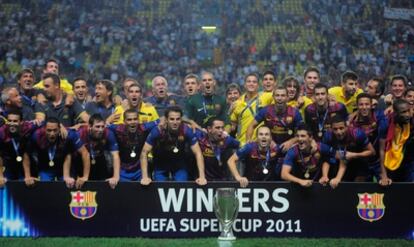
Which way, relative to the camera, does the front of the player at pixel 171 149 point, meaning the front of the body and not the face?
toward the camera

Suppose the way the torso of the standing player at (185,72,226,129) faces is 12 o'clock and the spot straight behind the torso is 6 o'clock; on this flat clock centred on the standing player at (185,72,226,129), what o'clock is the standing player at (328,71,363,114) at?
the standing player at (328,71,363,114) is roughly at 9 o'clock from the standing player at (185,72,226,129).

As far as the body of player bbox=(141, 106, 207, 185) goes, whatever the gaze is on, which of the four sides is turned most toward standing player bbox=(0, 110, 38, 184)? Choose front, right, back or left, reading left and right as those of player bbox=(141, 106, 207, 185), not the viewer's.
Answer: right

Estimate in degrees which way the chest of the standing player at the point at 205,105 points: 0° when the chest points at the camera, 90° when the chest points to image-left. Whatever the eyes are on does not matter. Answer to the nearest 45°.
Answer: approximately 0°

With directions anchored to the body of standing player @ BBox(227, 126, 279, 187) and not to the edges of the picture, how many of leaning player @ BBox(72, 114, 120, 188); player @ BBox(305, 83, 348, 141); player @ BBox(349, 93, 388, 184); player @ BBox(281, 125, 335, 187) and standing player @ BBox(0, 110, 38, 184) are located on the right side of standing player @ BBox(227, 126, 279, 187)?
2

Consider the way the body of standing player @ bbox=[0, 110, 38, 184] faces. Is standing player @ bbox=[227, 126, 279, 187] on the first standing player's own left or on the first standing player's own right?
on the first standing player's own left

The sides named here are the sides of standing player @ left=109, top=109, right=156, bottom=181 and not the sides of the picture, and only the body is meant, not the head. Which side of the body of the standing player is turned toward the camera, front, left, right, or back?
front

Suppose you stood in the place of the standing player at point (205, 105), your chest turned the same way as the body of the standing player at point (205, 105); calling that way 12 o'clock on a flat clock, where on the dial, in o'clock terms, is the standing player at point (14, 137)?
the standing player at point (14, 137) is roughly at 2 o'clock from the standing player at point (205, 105).

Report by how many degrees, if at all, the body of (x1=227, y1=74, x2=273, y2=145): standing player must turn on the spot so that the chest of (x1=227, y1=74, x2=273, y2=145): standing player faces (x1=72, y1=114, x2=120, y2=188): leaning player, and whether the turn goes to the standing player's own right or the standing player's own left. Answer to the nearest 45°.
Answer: approximately 45° to the standing player's own right

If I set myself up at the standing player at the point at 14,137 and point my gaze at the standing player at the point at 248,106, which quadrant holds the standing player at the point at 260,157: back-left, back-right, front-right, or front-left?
front-right

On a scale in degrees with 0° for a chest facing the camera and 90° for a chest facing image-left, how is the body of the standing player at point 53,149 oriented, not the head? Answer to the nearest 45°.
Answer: approximately 0°

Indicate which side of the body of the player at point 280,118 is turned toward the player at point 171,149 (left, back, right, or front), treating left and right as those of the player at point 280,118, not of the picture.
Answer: right
